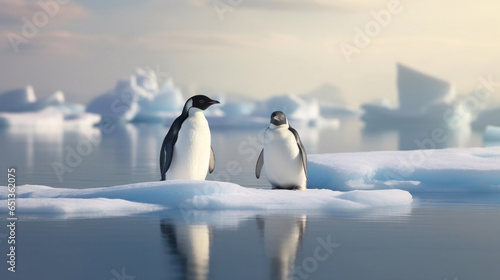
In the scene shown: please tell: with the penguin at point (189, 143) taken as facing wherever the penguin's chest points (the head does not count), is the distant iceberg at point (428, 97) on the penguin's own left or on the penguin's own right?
on the penguin's own left

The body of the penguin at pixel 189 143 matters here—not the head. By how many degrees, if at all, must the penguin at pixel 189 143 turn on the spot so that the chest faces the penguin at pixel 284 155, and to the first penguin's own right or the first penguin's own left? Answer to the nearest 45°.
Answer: approximately 45° to the first penguin's own left

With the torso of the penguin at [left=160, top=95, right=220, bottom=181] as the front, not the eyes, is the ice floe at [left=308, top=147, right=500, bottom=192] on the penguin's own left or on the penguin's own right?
on the penguin's own left

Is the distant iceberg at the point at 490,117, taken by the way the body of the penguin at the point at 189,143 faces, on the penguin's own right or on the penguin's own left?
on the penguin's own left

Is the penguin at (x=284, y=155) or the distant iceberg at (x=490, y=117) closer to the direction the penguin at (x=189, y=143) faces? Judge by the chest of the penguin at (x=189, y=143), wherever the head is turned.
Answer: the penguin

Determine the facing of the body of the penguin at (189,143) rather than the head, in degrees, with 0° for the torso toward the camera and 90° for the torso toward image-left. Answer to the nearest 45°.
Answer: approximately 315°

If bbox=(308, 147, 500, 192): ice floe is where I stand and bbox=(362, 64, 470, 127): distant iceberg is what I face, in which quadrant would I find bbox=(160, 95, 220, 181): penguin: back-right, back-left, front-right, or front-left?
back-left
